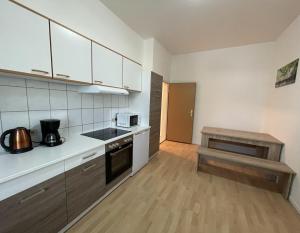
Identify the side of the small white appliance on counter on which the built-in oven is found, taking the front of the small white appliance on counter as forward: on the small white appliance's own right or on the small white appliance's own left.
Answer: on the small white appliance's own right

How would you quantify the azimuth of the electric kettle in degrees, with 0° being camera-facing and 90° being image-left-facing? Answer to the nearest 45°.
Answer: approximately 270°

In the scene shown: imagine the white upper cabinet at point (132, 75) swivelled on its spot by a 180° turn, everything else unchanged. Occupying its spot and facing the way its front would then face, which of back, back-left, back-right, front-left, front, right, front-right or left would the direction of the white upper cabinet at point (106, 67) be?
left

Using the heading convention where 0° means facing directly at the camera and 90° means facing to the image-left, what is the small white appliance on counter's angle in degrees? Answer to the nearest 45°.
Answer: approximately 315°

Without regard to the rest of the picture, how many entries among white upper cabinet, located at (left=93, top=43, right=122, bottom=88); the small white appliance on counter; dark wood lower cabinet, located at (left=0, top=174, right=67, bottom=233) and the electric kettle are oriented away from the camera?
0

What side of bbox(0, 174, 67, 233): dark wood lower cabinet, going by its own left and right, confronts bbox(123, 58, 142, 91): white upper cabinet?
left

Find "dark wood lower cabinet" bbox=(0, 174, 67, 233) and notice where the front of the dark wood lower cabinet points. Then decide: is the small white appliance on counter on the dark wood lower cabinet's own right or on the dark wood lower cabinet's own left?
on the dark wood lower cabinet's own left

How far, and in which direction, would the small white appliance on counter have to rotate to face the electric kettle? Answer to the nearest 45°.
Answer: approximately 90° to its right

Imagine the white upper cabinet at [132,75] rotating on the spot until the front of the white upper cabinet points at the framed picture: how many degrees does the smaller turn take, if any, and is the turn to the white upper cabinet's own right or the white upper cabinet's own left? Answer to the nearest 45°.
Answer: approximately 45° to the white upper cabinet's own left

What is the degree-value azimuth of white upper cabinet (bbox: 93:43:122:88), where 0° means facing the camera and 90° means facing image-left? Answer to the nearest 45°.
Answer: approximately 315°

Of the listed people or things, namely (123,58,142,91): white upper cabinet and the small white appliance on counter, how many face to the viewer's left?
0
